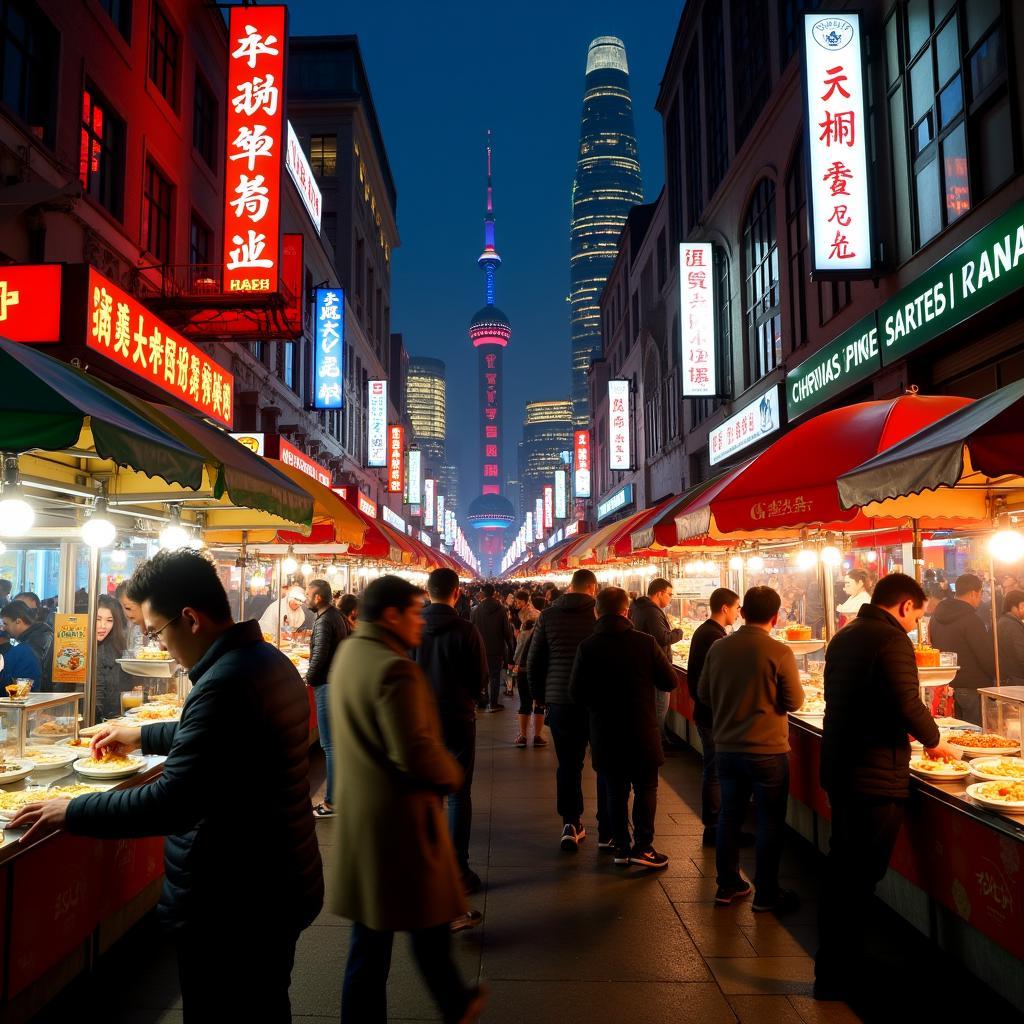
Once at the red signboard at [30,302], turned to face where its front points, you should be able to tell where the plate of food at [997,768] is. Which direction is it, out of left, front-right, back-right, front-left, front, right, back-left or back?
front-left

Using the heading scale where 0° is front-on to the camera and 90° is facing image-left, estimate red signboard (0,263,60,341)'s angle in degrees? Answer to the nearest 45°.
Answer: approximately 0°

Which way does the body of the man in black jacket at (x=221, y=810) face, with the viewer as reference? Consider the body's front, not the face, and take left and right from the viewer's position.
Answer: facing to the left of the viewer

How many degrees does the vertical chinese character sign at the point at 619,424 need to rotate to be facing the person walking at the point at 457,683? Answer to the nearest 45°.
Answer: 0° — it already faces them

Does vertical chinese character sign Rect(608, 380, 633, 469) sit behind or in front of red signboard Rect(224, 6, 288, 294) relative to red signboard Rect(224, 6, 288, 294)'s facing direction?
behind

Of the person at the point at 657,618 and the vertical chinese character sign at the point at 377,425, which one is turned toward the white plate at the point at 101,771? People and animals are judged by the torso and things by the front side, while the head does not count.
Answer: the vertical chinese character sign

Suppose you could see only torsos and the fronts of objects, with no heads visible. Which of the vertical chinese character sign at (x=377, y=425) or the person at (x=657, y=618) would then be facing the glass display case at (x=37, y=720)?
the vertical chinese character sign
